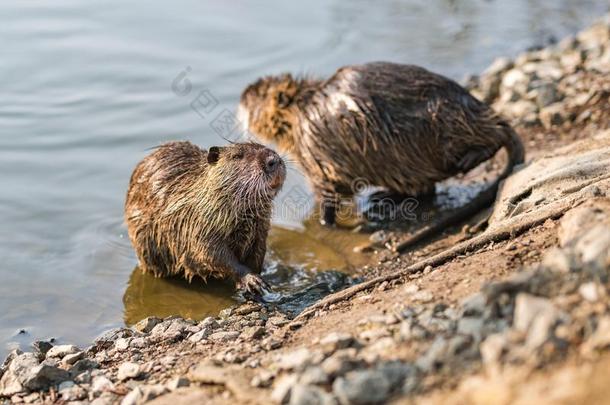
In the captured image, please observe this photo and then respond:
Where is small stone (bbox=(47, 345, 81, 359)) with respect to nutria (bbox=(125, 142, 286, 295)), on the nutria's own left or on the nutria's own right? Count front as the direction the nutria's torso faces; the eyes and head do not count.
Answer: on the nutria's own right

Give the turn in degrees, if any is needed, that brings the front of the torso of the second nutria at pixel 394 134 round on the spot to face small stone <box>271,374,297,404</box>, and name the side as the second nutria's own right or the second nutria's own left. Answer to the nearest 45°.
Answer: approximately 90° to the second nutria's own left

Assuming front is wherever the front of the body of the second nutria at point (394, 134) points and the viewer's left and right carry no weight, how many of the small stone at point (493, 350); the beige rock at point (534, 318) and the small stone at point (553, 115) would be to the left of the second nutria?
2

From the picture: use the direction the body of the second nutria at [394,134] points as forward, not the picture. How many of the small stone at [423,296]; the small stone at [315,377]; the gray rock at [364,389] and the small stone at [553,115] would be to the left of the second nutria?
3

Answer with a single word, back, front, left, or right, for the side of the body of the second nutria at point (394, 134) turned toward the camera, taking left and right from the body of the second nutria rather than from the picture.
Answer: left

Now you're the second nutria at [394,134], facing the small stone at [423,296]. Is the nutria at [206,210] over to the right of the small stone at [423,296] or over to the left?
right

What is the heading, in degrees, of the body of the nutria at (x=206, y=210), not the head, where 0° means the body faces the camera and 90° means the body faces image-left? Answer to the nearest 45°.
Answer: approximately 315°

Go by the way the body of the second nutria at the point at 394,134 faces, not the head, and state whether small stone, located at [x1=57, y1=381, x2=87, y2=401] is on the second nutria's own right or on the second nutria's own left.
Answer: on the second nutria's own left

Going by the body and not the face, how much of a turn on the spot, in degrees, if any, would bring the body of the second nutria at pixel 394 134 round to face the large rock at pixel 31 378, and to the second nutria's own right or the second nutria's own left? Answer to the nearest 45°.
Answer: approximately 45° to the second nutria's own left

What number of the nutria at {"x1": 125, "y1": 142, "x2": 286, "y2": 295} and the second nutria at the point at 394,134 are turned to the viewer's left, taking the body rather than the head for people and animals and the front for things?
1

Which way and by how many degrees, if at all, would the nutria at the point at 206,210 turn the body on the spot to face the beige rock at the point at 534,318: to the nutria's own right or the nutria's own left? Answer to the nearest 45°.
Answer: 0° — it already faces it

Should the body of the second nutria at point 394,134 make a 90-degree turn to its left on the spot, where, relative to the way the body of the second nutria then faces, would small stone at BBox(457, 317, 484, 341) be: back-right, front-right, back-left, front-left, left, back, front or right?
front

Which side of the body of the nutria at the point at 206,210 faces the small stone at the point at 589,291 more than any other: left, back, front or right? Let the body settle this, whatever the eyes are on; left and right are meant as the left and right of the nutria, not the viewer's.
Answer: front

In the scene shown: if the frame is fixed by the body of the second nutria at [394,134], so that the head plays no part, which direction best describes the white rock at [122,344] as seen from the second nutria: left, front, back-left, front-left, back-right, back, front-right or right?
front-left
